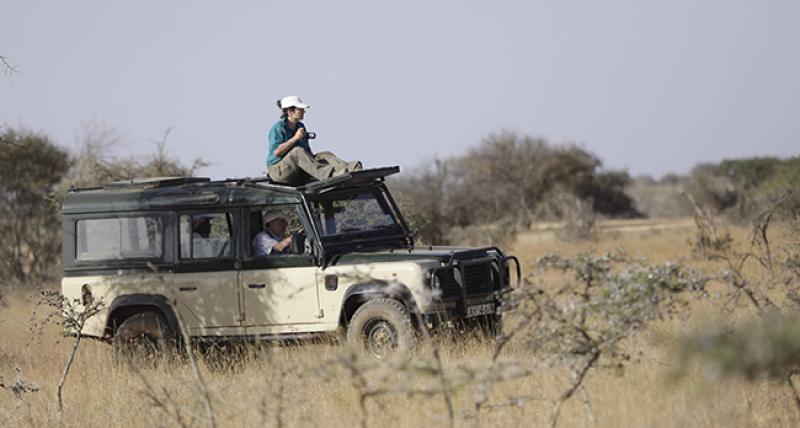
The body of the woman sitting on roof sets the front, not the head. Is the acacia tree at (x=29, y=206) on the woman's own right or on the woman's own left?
on the woman's own left

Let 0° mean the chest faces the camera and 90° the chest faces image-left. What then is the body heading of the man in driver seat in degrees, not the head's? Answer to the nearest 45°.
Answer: approximately 315°

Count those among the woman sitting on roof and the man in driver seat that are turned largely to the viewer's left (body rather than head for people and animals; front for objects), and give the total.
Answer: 0

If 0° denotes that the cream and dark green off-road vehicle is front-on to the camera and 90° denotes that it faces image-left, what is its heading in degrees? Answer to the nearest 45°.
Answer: approximately 315°

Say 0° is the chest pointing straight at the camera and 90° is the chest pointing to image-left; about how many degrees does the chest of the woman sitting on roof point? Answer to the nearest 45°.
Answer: approximately 270°
